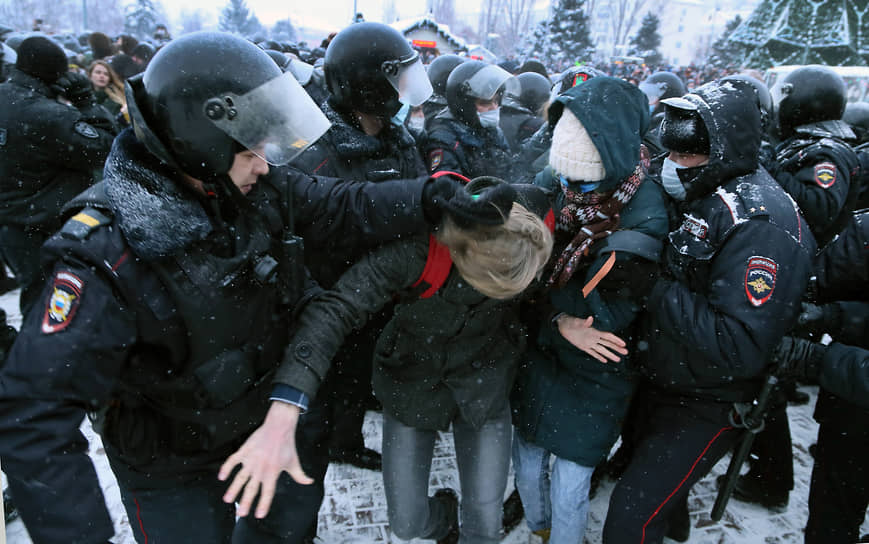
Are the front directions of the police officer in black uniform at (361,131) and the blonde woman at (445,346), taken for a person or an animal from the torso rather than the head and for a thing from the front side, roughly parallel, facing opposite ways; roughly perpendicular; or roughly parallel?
roughly perpendicular

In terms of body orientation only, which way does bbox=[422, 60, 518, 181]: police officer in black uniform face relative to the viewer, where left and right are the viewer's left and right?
facing the viewer and to the right of the viewer

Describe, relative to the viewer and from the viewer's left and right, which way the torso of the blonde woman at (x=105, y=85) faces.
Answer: facing the viewer

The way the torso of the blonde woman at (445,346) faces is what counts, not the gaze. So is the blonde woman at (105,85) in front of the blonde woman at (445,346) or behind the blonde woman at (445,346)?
behind

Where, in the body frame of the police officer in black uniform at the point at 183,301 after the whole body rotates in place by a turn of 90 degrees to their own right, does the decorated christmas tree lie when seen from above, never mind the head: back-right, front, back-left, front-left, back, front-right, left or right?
back

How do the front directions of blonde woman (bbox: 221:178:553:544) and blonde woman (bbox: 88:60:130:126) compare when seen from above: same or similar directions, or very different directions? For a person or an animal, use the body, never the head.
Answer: same or similar directions

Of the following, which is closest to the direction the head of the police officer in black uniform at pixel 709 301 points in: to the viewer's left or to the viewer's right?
to the viewer's left

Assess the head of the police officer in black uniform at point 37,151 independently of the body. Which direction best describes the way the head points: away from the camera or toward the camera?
away from the camera

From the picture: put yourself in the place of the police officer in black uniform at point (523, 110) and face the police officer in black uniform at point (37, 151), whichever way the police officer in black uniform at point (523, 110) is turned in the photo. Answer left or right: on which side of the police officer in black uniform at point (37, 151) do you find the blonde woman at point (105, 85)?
right
